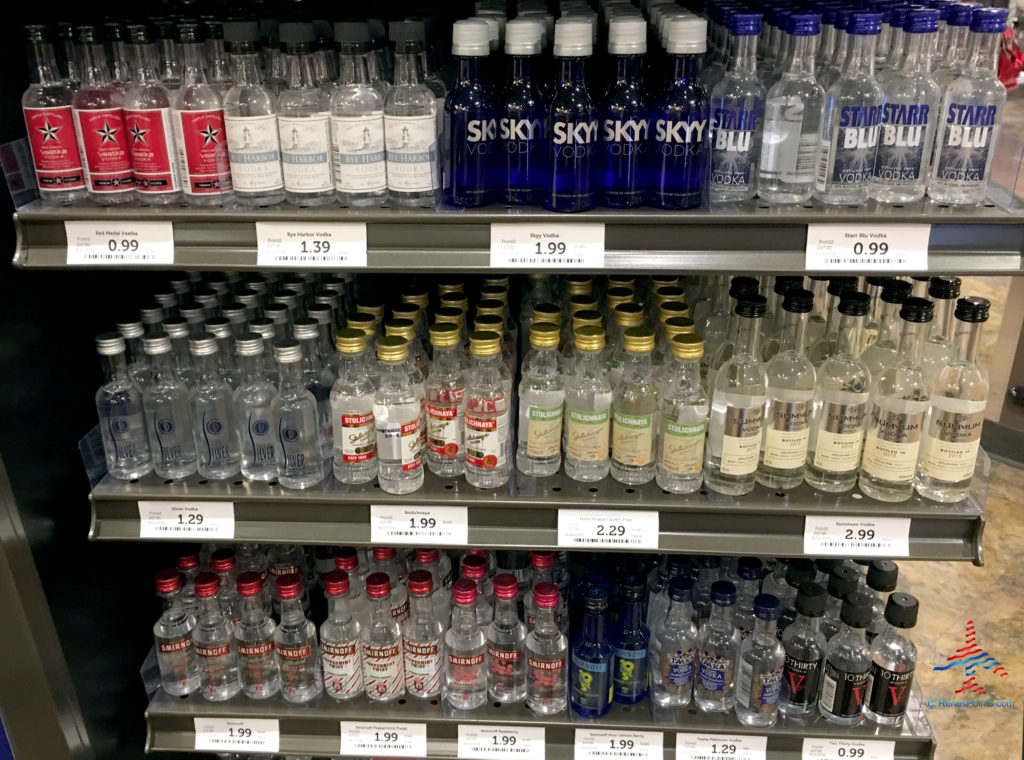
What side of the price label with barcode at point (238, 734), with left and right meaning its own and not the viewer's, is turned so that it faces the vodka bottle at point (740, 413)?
left

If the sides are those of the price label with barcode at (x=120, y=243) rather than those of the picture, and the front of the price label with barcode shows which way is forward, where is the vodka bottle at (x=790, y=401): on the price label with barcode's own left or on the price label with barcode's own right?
on the price label with barcode's own left

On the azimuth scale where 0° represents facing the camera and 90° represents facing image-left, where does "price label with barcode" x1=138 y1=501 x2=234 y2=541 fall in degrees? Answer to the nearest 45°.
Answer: approximately 0°

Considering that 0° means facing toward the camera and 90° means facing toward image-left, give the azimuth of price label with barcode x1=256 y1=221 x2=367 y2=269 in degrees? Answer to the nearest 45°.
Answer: approximately 0°

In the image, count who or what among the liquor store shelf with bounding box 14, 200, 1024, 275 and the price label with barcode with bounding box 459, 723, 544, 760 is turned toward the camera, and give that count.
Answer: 2

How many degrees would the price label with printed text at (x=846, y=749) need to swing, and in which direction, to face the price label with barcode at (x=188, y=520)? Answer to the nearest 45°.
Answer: approximately 90° to its right
